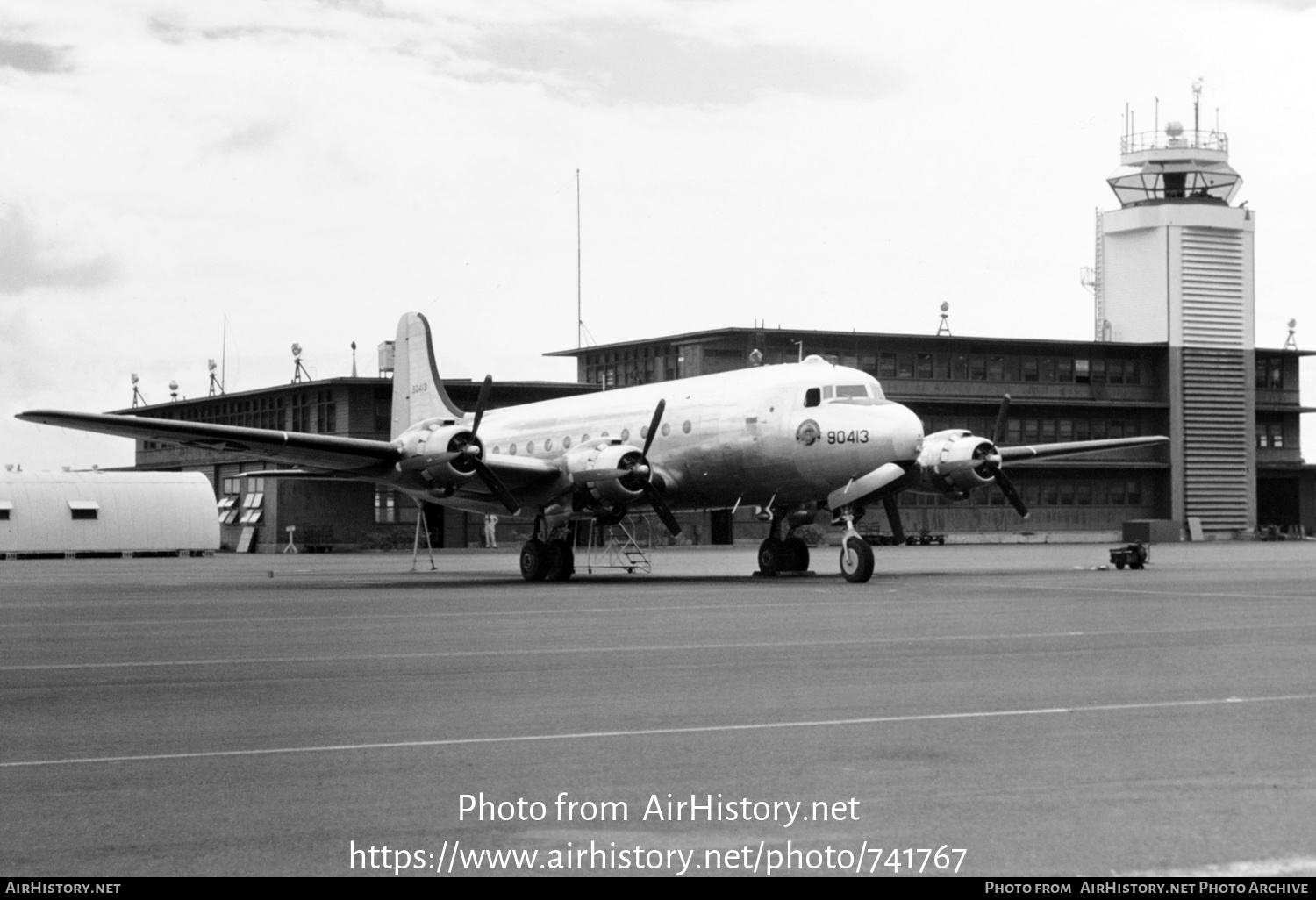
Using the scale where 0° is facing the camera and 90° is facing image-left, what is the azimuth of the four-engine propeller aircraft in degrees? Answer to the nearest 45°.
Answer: approximately 315°
